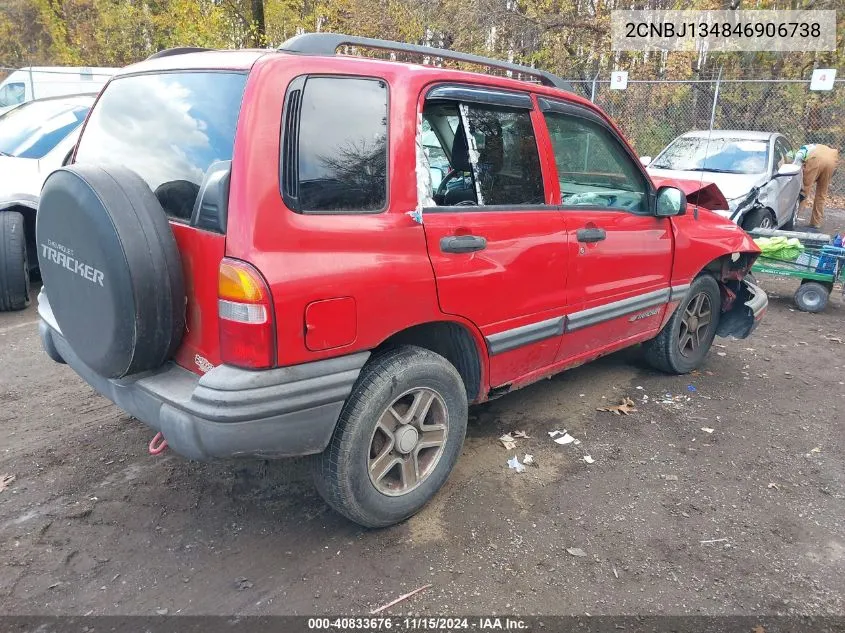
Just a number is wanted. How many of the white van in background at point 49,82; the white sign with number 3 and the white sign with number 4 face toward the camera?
2

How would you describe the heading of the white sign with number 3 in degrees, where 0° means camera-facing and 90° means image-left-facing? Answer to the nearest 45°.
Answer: approximately 0°

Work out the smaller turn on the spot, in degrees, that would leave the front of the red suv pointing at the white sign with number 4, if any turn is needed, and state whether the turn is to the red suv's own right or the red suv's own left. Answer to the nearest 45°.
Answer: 0° — it already faces it

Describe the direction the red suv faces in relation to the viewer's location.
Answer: facing away from the viewer and to the right of the viewer

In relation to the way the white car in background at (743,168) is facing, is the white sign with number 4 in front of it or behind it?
behind

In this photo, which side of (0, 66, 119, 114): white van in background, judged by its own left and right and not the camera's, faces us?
left

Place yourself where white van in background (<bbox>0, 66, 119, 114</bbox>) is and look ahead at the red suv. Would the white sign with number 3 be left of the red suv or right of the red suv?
left

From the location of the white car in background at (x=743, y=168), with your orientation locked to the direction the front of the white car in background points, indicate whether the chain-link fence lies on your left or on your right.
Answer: on your right

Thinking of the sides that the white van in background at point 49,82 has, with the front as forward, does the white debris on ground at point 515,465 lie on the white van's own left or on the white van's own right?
on the white van's own left

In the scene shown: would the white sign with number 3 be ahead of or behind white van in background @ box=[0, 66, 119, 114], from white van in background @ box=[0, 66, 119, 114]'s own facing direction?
behind

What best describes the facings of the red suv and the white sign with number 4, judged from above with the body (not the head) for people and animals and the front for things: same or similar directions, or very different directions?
very different directions
